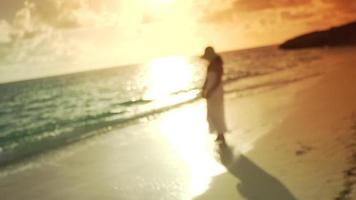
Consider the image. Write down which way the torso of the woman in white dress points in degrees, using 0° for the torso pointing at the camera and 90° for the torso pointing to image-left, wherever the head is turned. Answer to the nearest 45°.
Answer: approximately 90°

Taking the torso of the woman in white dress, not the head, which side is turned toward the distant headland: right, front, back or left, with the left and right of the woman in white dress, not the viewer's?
right
